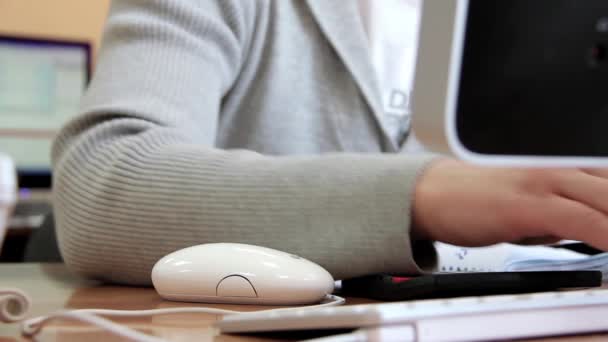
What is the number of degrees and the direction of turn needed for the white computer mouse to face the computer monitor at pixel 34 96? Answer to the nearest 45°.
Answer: approximately 90° to its left

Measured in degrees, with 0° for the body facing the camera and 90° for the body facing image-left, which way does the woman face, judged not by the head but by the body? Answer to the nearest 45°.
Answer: approximately 315°

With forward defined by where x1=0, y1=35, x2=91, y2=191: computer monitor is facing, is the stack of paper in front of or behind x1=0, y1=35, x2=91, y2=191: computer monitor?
in front

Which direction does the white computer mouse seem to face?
to the viewer's right

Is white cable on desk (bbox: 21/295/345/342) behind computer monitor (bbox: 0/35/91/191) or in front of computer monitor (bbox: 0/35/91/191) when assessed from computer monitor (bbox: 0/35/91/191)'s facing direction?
in front

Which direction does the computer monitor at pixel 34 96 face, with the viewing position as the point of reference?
facing the viewer and to the right of the viewer
